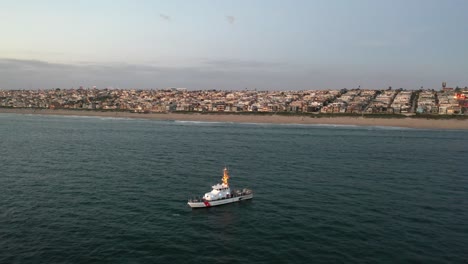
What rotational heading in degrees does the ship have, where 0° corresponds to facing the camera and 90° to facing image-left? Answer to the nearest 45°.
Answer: approximately 45°
